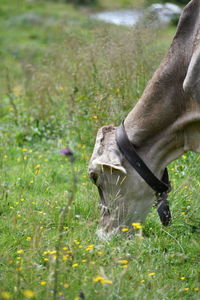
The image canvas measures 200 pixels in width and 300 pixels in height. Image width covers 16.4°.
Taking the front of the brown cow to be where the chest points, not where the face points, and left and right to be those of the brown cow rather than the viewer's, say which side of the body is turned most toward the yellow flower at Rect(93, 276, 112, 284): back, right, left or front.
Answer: left

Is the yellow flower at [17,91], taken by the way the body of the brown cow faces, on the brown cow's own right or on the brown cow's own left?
on the brown cow's own right

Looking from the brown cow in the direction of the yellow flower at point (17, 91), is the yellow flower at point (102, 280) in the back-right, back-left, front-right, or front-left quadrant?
back-left

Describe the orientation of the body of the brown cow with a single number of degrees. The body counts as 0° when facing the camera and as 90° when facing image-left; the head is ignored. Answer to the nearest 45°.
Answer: approximately 90°
